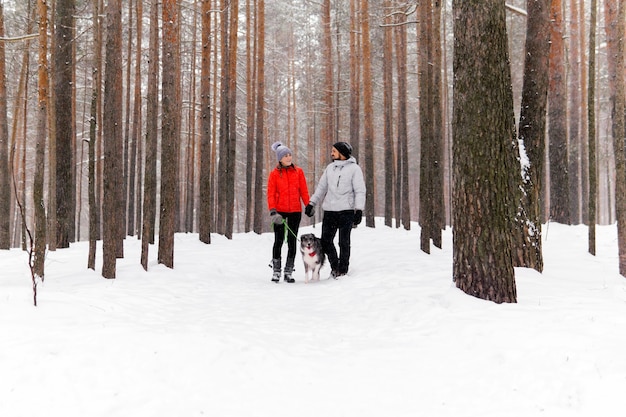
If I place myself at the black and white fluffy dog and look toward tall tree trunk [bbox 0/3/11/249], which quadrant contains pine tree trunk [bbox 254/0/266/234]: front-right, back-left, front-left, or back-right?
front-right

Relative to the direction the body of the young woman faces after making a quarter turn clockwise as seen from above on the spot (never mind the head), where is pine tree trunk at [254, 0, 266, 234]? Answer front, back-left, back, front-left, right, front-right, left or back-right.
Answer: right

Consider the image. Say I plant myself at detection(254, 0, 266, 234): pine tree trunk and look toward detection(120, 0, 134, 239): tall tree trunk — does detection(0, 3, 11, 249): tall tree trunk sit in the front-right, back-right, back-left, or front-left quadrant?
front-left

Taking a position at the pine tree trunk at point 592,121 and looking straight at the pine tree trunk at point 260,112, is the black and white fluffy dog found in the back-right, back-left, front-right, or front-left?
front-left

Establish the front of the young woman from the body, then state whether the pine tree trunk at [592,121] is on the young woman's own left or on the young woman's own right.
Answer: on the young woman's own left

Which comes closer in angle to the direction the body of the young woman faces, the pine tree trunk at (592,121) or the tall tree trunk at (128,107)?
the pine tree trunk

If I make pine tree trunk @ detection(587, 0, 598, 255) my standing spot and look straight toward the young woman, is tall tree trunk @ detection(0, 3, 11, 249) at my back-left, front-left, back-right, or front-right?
front-right

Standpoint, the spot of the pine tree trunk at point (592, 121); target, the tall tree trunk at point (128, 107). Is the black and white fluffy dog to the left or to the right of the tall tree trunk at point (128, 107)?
left

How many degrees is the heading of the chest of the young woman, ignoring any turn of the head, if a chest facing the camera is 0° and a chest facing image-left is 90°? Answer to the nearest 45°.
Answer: approximately 0°

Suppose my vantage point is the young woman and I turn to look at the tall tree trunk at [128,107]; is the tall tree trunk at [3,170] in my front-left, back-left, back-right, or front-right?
front-left

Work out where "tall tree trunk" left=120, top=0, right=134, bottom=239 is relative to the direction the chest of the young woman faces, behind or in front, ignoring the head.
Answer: behind
